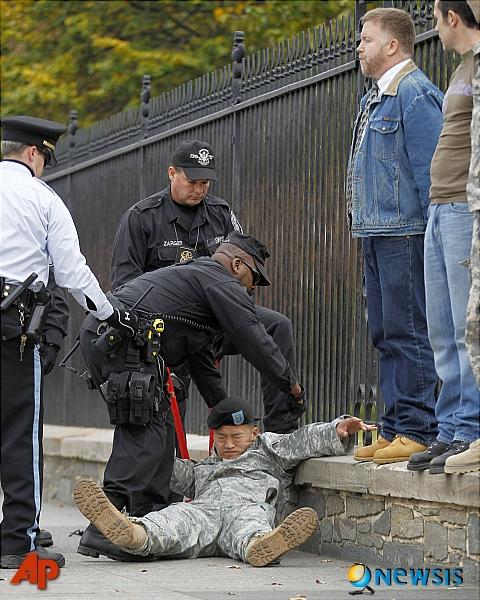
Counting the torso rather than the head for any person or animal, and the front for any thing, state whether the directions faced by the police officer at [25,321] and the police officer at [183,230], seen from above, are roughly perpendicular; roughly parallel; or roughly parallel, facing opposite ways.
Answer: roughly perpendicular

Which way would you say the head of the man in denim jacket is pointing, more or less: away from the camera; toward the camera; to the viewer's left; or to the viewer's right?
to the viewer's left

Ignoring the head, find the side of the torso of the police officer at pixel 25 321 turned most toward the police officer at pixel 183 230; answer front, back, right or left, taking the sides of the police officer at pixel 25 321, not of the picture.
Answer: front

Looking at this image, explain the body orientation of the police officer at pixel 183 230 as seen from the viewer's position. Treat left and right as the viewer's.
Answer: facing the viewer and to the right of the viewer

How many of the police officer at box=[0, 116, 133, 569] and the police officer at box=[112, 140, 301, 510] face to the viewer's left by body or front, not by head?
0

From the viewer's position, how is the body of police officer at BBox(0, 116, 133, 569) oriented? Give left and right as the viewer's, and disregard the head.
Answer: facing away from the viewer and to the right of the viewer

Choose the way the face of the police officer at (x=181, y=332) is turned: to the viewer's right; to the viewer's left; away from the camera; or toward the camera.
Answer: to the viewer's right
